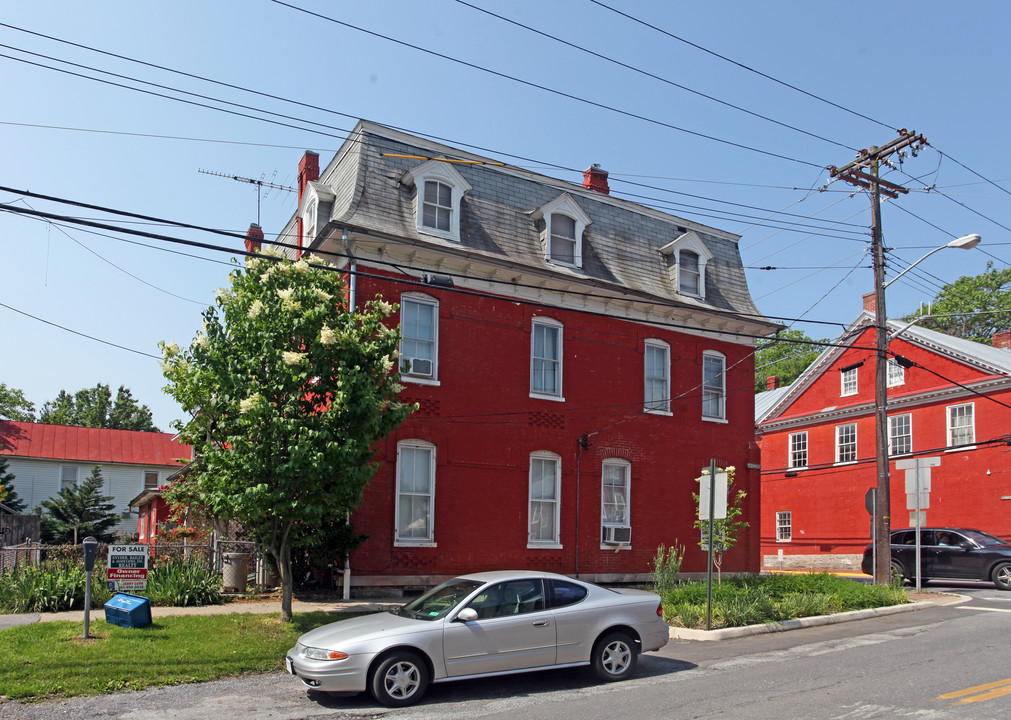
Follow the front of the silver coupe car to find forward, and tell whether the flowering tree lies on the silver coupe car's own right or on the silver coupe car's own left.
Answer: on the silver coupe car's own right

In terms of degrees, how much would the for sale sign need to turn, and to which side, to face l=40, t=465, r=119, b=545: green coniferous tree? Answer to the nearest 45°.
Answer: approximately 180°

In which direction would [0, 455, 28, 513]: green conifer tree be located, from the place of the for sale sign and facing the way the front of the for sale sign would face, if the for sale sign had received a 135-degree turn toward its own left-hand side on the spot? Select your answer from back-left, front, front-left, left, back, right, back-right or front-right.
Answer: front-left

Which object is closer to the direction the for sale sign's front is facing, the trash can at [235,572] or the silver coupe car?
the silver coupe car

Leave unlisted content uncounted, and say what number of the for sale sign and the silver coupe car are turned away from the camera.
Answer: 0

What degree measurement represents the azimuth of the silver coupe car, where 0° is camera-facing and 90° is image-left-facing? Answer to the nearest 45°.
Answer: approximately 45°

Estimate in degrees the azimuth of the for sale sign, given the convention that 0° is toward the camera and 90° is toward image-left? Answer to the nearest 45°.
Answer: approximately 0°

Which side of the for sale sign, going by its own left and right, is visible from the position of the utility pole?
left

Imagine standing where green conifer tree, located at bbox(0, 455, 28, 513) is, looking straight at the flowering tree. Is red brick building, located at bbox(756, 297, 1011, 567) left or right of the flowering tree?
left

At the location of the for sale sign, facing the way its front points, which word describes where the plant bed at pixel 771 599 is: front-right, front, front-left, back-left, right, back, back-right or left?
left

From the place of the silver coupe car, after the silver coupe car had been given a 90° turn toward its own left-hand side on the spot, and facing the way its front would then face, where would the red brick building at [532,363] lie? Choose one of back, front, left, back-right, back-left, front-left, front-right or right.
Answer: back-left
